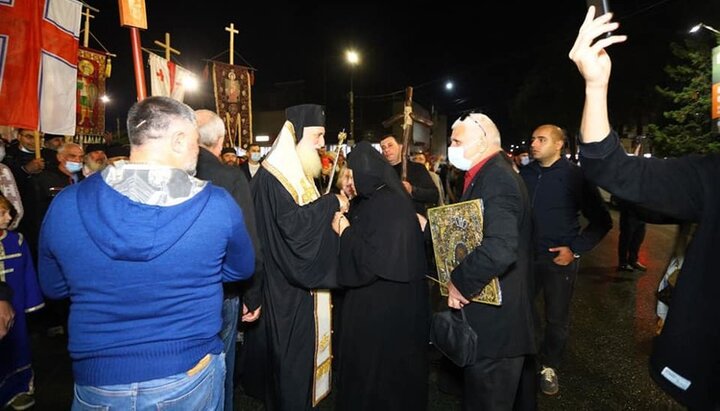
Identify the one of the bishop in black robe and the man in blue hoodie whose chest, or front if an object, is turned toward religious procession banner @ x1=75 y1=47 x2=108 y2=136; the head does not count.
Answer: the man in blue hoodie

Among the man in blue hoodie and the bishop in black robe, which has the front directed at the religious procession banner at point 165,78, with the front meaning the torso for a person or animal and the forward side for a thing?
the man in blue hoodie

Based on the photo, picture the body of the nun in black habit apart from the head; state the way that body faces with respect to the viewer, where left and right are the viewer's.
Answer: facing to the left of the viewer

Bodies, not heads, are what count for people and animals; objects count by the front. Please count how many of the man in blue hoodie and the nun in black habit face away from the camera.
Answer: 1

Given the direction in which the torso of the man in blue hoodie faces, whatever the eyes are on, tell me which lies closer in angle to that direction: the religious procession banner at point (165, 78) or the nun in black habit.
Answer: the religious procession banner

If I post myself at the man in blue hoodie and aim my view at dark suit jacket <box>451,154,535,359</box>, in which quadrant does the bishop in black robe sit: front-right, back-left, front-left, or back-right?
front-left

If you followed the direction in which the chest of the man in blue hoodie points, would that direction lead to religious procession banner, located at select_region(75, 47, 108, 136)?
yes

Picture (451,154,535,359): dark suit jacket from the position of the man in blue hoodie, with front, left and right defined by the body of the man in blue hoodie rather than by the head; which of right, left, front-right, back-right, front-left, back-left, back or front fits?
right

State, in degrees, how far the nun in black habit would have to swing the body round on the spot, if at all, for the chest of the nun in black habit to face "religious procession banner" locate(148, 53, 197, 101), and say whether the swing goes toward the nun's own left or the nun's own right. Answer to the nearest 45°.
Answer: approximately 45° to the nun's own right

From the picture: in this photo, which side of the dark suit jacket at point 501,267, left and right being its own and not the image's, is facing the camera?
left

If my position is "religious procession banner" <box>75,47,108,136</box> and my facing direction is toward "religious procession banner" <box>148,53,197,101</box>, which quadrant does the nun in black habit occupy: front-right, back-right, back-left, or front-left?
front-right

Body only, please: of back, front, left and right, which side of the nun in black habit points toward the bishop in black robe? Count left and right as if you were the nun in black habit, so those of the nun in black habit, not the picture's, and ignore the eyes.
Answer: front

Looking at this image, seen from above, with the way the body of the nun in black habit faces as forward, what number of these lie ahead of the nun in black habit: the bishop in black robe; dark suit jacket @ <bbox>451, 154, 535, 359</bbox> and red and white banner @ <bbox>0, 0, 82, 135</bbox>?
2

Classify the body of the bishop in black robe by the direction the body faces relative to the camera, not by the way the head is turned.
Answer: to the viewer's right

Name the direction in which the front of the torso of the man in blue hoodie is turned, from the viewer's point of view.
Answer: away from the camera

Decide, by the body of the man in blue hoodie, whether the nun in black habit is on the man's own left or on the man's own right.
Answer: on the man's own right

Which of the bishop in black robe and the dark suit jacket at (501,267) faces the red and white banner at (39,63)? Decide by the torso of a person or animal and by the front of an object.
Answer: the dark suit jacket

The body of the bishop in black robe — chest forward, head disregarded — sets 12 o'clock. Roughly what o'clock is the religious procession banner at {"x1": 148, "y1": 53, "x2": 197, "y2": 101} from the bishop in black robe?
The religious procession banner is roughly at 8 o'clock from the bishop in black robe.

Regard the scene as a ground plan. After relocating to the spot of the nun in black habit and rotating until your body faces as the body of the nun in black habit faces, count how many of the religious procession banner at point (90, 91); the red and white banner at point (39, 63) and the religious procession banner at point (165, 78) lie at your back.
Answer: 0

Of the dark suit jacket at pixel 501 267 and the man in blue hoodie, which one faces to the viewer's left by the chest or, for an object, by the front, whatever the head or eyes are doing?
the dark suit jacket

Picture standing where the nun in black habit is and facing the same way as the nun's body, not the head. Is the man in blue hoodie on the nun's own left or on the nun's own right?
on the nun's own left

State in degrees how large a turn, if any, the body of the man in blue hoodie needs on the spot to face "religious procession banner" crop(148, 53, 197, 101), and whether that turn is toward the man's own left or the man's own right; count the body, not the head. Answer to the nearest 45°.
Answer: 0° — they already face it
